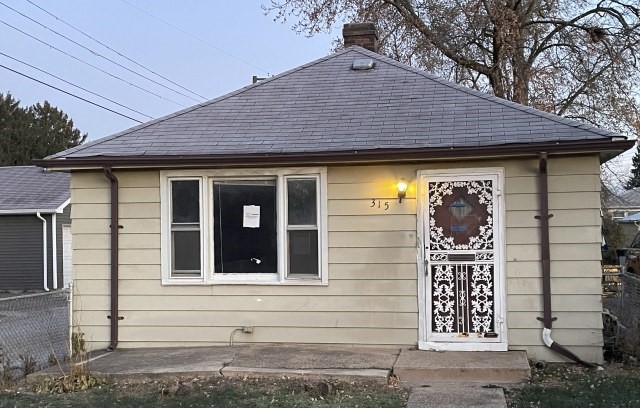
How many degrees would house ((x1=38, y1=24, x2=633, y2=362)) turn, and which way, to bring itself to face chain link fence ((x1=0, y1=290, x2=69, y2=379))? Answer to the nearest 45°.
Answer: approximately 45° to its right

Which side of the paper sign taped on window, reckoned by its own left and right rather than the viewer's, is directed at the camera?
front

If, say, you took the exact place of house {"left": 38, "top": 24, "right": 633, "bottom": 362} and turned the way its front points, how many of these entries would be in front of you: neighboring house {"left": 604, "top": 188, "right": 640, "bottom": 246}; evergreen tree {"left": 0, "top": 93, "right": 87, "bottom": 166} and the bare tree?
0

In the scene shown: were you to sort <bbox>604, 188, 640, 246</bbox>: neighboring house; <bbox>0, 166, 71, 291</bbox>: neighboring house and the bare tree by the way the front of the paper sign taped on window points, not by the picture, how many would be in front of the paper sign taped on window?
0

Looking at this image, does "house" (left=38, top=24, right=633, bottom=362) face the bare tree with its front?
no

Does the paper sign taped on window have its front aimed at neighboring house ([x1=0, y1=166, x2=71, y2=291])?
no

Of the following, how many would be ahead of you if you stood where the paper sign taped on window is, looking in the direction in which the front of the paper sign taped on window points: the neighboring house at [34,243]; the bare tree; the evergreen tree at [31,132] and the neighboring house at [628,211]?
0

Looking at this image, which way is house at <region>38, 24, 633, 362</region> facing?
toward the camera

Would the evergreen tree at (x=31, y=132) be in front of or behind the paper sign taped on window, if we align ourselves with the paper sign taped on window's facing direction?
behind

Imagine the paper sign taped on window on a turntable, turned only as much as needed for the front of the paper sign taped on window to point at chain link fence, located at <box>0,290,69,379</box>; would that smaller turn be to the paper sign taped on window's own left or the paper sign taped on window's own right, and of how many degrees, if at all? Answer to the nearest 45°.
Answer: approximately 135° to the paper sign taped on window's own right

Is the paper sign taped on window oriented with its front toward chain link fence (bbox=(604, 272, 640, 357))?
no
